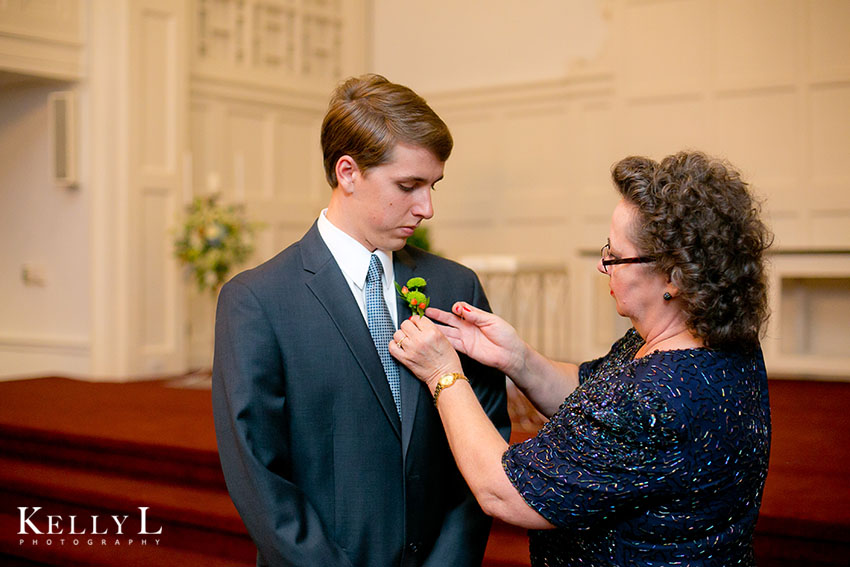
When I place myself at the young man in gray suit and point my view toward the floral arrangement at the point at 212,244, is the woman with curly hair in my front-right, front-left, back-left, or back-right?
back-right

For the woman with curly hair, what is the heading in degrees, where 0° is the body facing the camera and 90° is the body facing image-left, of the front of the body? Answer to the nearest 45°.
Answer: approximately 90°

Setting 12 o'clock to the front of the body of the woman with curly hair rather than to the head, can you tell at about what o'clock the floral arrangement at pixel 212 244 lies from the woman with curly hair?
The floral arrangement is roughly at 2 o'clock from the woman with curly hair.

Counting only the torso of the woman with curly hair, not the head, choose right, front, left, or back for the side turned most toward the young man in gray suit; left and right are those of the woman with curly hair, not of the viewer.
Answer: front

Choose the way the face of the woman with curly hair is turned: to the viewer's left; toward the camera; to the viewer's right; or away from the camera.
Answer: to the viewer's left

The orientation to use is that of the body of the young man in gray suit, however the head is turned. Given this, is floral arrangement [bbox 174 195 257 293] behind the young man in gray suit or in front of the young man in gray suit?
behind

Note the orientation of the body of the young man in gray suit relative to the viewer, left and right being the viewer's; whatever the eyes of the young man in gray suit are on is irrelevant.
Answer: facing the viewer and to the right of the viewer

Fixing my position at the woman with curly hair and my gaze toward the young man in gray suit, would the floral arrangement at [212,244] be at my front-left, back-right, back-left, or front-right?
front-right

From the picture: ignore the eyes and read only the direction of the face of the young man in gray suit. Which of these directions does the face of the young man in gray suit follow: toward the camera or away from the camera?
toward the camera

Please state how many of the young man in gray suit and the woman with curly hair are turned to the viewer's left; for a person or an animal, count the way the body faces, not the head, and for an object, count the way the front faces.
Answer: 1
